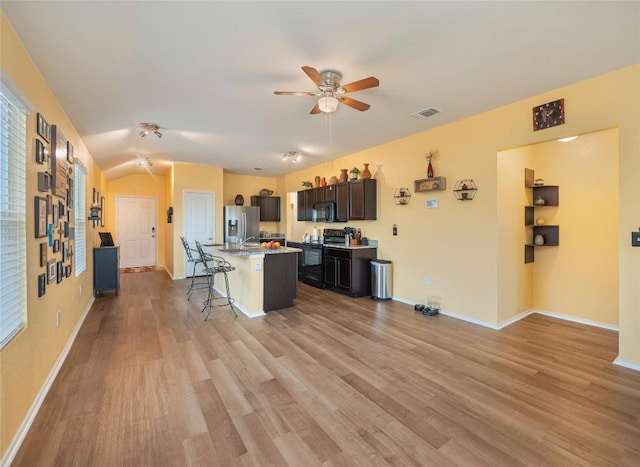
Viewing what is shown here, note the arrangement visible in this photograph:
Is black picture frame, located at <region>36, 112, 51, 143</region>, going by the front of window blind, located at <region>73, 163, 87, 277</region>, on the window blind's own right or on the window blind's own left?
on the window blind's own right

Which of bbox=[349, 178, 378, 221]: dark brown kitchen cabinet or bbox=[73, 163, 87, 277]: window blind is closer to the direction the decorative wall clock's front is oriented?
the window blind

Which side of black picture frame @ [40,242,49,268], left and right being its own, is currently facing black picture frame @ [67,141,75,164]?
left

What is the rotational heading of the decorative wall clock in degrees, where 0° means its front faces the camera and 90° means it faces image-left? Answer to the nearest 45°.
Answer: approximately 45°

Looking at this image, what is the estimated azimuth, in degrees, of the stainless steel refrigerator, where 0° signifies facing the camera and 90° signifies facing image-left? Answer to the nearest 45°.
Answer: approximately 0°

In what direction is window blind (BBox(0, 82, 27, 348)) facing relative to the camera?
to the viewer's right

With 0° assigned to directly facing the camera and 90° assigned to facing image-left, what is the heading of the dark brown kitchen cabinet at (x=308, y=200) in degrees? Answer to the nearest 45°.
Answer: approximately 45°
